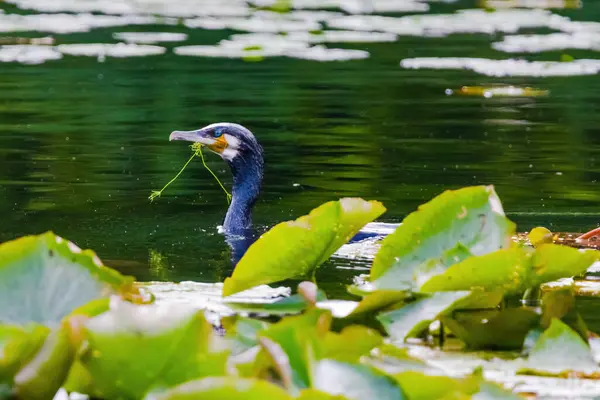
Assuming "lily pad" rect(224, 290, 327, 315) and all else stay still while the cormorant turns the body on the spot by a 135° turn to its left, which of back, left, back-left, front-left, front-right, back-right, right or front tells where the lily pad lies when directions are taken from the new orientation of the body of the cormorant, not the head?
front-right

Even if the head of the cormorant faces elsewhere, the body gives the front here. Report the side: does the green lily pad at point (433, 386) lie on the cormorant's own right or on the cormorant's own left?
on the cormorant's own left

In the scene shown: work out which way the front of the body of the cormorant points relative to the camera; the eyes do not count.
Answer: to the viewer's left

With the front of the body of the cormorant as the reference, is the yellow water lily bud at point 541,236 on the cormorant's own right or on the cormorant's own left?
on the cormorant's own left

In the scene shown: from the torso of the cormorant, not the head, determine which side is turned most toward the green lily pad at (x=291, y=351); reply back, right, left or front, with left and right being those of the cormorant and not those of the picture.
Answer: left

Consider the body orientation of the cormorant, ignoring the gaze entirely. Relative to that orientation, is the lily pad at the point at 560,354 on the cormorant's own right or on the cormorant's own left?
on the cormorant's own left

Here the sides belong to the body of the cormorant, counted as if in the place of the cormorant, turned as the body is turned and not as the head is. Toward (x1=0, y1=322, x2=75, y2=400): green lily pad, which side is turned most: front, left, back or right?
left

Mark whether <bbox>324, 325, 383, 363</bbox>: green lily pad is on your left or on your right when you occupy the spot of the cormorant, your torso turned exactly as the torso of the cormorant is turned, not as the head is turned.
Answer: on your left

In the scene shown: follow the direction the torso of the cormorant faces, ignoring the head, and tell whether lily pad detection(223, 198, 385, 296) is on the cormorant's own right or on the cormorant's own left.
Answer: on the cormorant's own left

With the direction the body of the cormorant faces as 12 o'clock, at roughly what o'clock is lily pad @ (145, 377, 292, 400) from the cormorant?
The lily pad is roughly at 9 o'clock from the cormorant.

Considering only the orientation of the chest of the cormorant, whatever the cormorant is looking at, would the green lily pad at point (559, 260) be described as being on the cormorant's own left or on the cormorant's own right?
on the cormorant's own left
